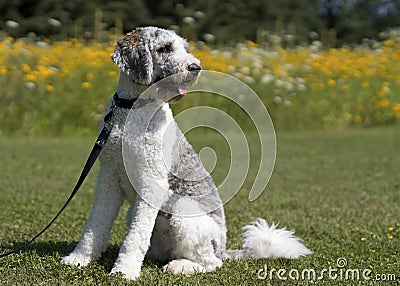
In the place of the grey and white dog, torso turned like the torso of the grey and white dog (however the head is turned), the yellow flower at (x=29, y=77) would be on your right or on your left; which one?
on your right

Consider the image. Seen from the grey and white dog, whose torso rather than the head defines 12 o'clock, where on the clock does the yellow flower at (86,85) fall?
The yellow flower is roughly at 4 o'clock from the grey and white dog.

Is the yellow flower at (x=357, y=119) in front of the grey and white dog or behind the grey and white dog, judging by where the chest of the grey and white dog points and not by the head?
behind

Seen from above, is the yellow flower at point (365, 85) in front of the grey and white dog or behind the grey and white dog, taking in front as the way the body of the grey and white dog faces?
behind

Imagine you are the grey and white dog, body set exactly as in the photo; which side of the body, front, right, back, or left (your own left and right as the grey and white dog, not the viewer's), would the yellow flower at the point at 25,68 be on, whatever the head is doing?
right

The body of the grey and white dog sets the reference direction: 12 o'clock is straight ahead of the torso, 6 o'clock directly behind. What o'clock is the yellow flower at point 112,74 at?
The yellow flower is roughly at 4 o'clock from the grey and white dog.

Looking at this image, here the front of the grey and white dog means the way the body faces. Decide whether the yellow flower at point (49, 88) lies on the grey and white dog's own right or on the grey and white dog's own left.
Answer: on the grey and white dog's own right

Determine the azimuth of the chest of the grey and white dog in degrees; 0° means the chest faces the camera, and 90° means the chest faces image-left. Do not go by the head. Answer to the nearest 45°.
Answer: approximately 45°

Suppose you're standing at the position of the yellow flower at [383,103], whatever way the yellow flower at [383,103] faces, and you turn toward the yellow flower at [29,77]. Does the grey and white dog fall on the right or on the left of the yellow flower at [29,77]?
left
